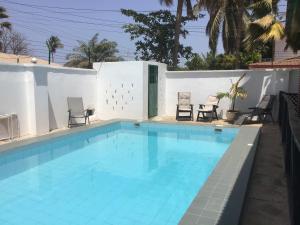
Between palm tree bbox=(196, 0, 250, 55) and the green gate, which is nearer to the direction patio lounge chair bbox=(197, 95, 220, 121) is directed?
the green gate

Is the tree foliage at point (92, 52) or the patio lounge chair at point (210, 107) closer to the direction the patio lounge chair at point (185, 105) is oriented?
the patio lounge chair

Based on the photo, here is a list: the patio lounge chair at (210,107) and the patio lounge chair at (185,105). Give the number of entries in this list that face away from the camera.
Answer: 0

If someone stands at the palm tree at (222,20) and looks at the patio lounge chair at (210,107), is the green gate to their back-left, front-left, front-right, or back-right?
front-right

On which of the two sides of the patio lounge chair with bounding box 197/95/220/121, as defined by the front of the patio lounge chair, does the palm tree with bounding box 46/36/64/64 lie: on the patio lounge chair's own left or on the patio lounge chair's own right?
on the patio lounge chair's own right

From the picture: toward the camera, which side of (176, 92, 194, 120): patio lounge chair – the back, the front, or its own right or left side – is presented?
front

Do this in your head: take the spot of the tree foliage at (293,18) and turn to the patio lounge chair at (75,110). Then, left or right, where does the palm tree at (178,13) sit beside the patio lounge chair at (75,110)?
right

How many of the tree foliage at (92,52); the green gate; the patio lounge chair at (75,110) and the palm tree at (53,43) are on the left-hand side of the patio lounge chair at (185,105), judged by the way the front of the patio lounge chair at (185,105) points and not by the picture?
0

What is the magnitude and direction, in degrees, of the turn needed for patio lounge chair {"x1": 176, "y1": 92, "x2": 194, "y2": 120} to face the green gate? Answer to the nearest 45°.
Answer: approximately 90° to its right

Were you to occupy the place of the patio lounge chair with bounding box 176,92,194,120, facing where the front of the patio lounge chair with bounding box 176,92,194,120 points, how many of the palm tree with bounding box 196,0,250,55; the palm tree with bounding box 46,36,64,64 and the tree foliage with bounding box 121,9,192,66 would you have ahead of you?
0

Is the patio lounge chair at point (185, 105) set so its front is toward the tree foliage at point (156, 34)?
no

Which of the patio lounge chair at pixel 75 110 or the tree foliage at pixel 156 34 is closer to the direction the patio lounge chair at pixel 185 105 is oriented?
the patio lounge chair

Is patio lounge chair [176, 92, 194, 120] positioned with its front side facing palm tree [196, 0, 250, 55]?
no

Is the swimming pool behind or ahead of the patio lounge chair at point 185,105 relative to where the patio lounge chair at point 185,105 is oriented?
ahead

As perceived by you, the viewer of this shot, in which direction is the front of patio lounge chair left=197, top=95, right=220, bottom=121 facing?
facing the viewer and to the left of the viewer
